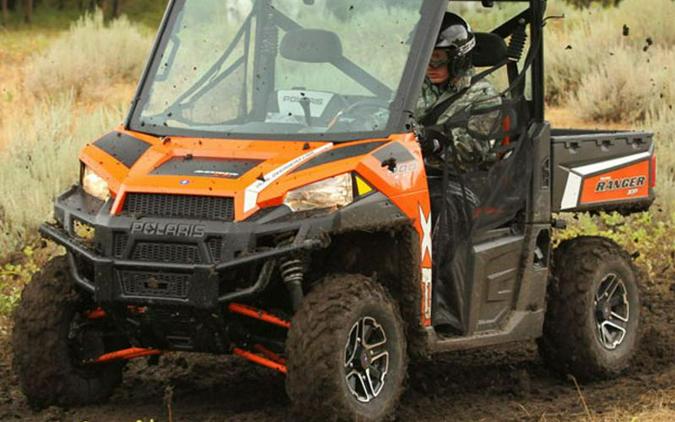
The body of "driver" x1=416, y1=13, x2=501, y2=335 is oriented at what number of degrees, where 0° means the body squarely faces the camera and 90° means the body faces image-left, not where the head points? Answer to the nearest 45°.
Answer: approximately 45°

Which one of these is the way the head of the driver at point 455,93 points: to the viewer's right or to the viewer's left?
to the viewer's left

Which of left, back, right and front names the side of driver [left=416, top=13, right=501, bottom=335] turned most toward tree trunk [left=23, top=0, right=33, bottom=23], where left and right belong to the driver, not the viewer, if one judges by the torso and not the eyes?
right

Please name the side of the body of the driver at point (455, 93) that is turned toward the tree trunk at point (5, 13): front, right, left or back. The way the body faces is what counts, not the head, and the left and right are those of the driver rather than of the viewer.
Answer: right

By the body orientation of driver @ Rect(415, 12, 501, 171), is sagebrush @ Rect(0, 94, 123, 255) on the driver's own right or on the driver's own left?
on the driver's own right
